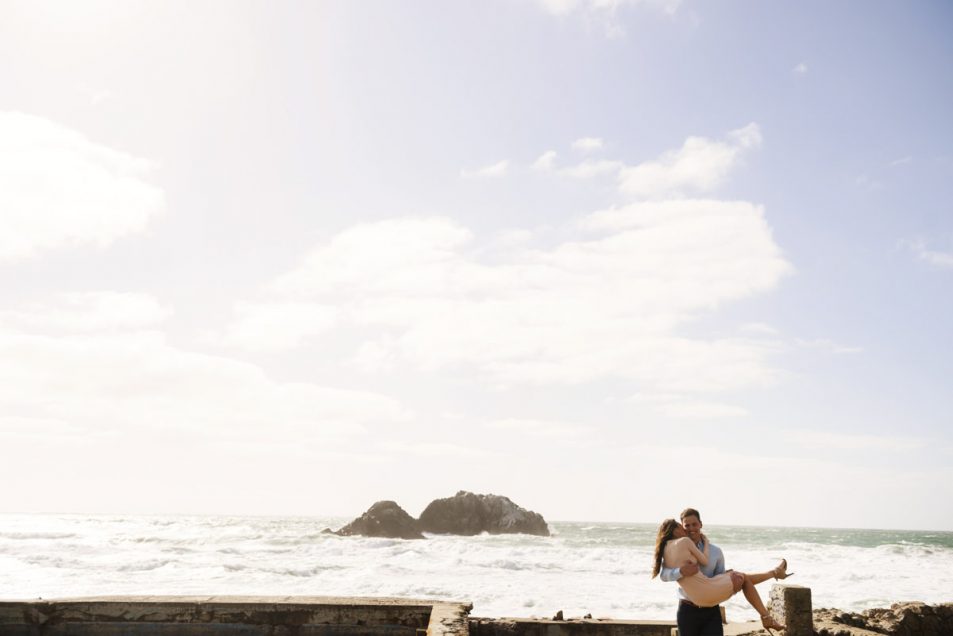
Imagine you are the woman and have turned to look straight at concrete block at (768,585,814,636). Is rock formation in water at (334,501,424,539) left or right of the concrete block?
left

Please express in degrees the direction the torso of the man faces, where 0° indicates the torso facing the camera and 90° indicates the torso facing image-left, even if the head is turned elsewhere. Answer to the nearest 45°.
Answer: approximately 0°

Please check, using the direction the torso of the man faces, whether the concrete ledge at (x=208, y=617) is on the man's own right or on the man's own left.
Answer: on the man's own right
